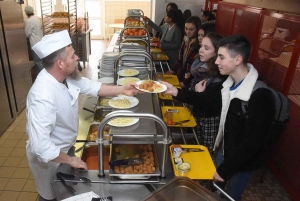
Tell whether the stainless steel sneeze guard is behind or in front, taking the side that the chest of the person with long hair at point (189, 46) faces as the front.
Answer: in front

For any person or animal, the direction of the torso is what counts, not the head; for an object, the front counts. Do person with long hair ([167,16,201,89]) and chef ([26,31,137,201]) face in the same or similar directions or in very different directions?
very different directions

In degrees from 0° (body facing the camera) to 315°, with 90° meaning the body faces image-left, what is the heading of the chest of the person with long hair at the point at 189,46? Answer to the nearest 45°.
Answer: approximately 45°

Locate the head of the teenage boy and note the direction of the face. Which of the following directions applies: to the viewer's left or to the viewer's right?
to the viewer's left

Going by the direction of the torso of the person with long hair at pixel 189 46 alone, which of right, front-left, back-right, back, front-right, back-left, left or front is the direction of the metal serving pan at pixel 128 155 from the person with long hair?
front-left

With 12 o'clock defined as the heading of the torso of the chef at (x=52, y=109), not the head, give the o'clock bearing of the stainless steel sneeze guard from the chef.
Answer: The stainless steel sneeze guard is roughly at 1 o'clock from the chef.

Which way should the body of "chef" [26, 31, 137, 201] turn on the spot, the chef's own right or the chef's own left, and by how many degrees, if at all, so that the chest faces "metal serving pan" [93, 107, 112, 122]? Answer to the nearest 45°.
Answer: approximately 45° to the chef's own left

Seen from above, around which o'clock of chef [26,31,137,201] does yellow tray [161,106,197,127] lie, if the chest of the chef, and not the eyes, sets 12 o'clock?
The yellow tray is roughly at 11 o'clock from the chef.

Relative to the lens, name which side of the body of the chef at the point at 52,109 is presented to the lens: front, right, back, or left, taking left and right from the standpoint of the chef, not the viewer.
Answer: right

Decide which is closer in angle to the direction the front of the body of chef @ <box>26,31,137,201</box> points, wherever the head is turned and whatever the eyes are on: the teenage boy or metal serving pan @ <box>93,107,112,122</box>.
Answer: the teenage boy

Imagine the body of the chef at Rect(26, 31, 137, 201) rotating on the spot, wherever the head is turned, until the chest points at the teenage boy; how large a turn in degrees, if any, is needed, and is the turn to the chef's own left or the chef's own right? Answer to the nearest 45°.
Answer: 0° — they already face them

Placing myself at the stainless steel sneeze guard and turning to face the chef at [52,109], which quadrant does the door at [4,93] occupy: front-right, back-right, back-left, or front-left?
front-right

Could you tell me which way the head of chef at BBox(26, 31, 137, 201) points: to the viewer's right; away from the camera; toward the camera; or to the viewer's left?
to the viewer's right

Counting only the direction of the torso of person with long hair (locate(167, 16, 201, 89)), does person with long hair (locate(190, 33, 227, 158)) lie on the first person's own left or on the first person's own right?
on the first person's own left
